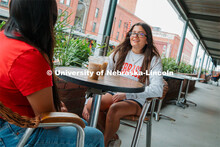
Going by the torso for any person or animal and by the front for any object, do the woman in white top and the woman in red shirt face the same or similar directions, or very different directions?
very different directions

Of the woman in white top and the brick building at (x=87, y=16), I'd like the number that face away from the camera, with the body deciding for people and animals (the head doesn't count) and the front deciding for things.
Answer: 0

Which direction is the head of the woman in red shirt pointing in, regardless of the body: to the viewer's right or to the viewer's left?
to the viewer's right

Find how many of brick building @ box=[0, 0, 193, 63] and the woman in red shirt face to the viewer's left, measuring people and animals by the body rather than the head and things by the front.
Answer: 0

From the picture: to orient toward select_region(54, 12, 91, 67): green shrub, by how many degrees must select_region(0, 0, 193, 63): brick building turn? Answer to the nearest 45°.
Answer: approximately 45° to its right

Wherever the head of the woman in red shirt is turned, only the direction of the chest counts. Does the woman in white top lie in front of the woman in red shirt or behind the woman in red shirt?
in front

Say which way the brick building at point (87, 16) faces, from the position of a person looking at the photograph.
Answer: facing the viewer and to the right of the viewer

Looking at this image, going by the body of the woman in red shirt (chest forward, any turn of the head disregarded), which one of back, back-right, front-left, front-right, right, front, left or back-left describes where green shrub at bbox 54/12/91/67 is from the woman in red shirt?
front-left

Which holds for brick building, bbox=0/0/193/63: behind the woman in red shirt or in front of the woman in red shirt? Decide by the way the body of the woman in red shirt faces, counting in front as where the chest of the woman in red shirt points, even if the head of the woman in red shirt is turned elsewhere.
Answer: in front

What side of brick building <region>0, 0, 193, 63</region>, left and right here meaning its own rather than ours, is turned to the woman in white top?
front

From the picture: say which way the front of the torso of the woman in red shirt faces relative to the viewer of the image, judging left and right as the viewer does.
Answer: facing away from the viewer and to the right of the viewer

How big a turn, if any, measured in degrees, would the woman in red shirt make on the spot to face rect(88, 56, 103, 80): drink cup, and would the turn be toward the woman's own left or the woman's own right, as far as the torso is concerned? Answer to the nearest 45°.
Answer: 0° — they already face it
